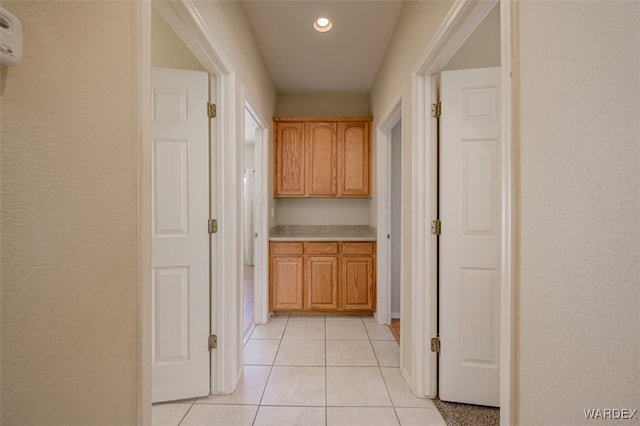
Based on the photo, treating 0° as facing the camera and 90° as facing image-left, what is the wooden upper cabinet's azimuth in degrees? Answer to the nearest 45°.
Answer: approximately 0°

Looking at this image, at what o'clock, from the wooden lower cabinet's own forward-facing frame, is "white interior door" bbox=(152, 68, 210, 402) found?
The white interior door is roughly at 1 o'clock from the wooden lower cabinet.

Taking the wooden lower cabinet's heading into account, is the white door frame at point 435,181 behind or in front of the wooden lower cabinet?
in front

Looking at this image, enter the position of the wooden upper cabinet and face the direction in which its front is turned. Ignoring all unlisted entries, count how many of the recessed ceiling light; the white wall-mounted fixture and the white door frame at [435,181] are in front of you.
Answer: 3

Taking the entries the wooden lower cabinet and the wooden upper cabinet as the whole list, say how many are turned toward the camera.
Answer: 2

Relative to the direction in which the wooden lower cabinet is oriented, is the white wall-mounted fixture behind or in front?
in front
